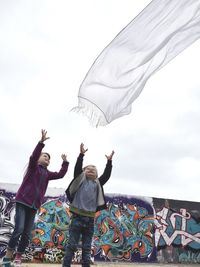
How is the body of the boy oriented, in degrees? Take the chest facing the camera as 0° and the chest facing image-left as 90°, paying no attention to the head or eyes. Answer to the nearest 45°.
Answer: approximately 0°

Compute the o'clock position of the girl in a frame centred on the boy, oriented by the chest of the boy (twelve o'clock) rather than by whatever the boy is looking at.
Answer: The girl is roughly at 3 o'clock from the boy.

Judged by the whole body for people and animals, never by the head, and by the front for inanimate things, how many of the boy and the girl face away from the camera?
0

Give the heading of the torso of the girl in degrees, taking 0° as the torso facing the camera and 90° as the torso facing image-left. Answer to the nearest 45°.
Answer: approximately 315°

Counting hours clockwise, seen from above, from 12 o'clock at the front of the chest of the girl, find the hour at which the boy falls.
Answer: The boy is roughly at 11 o'clock from the girl.

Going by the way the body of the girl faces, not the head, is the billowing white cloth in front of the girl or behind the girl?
in front
